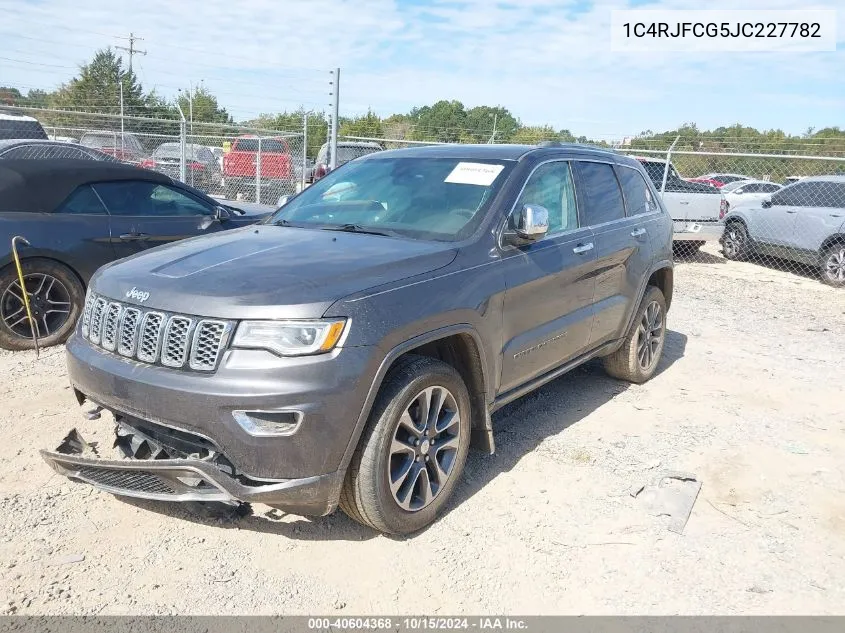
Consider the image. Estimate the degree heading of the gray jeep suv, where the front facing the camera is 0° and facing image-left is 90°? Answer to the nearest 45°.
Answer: approximately 45°

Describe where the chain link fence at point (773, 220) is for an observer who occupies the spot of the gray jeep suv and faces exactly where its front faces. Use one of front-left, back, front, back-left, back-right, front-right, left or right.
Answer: back

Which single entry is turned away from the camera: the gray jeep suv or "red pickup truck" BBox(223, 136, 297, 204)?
the red pickup truck

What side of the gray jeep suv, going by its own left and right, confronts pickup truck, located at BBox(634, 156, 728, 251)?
back

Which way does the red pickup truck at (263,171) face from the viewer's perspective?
away from the camera

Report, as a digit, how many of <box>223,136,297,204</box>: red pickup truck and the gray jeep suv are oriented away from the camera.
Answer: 1
